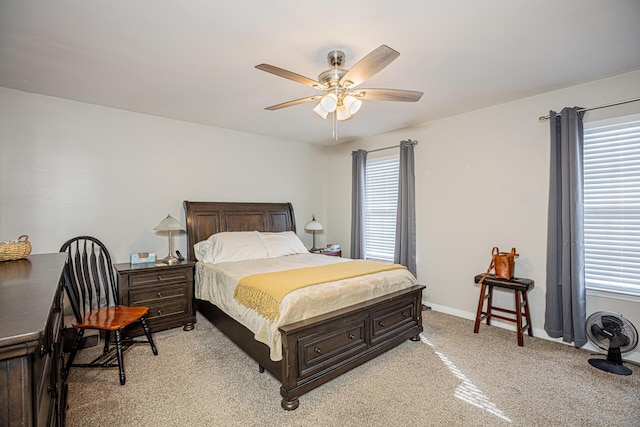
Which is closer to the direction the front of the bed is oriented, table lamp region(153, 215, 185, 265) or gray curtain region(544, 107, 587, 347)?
the gray curtain

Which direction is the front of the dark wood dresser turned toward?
to the viewer's right

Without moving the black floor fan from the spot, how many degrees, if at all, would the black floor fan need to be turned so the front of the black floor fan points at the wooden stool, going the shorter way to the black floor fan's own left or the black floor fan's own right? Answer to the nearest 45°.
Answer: approximately 45° to the black floor fan's own right

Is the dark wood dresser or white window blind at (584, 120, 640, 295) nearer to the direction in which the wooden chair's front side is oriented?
the white window blind

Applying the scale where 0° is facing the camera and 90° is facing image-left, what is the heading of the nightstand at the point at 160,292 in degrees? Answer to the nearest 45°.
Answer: approximately 315°

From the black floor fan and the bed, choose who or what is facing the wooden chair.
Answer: the black floor fan

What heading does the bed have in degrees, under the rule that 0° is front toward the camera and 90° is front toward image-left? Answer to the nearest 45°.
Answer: approximately 315°

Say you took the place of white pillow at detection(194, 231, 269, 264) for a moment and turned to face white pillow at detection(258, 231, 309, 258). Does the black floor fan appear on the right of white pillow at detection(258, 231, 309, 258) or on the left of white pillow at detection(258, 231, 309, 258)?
right
